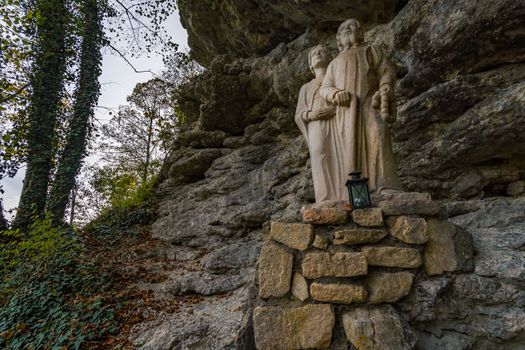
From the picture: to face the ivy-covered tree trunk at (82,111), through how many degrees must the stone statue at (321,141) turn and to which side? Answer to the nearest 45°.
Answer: approximately 135° to its right

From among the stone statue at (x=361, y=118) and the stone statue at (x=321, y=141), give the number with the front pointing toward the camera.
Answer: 2

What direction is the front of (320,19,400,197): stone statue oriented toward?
toward the camera
